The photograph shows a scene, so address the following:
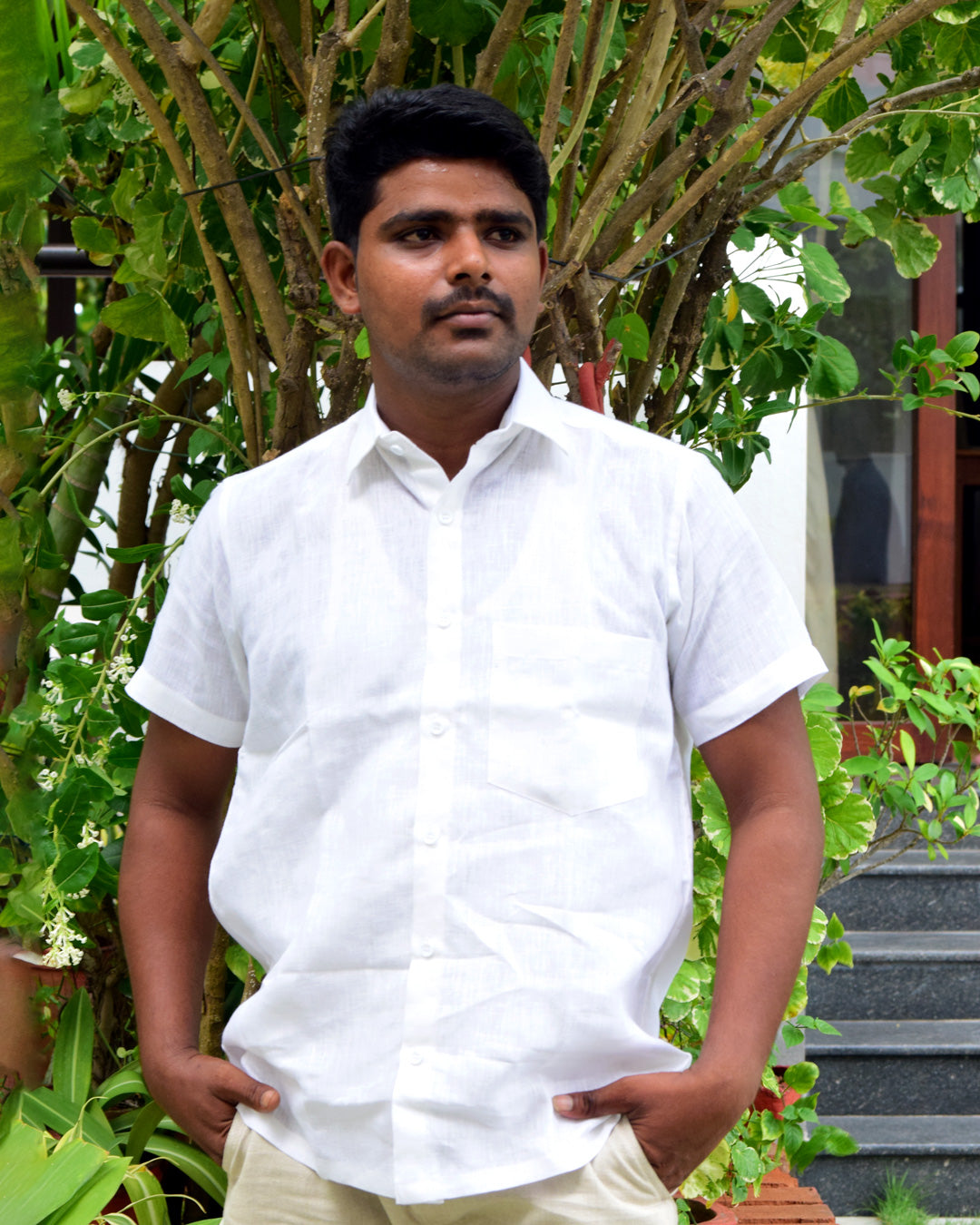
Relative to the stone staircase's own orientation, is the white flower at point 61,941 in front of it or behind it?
in front

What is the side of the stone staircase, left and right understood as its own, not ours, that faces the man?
front

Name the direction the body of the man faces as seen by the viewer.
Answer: toward the camera

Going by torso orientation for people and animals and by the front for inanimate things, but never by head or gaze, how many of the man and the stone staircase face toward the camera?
2

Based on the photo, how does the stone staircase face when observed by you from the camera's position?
facing the viewer
